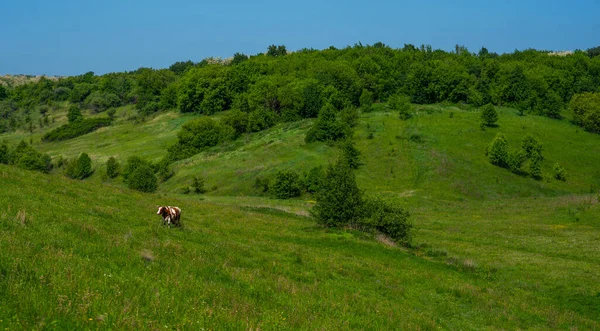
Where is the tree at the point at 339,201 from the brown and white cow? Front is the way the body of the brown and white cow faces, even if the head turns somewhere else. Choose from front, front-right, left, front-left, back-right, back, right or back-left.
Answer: back-right

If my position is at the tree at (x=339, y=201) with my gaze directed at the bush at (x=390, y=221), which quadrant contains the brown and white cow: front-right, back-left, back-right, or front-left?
back-right

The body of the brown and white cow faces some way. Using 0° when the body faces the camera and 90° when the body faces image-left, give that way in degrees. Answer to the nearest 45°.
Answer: approximately 90°

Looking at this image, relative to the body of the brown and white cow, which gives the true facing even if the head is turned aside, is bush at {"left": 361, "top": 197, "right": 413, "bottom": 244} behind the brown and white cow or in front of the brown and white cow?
behind

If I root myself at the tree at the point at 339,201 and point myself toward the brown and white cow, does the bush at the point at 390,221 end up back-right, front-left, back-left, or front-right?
back-left
